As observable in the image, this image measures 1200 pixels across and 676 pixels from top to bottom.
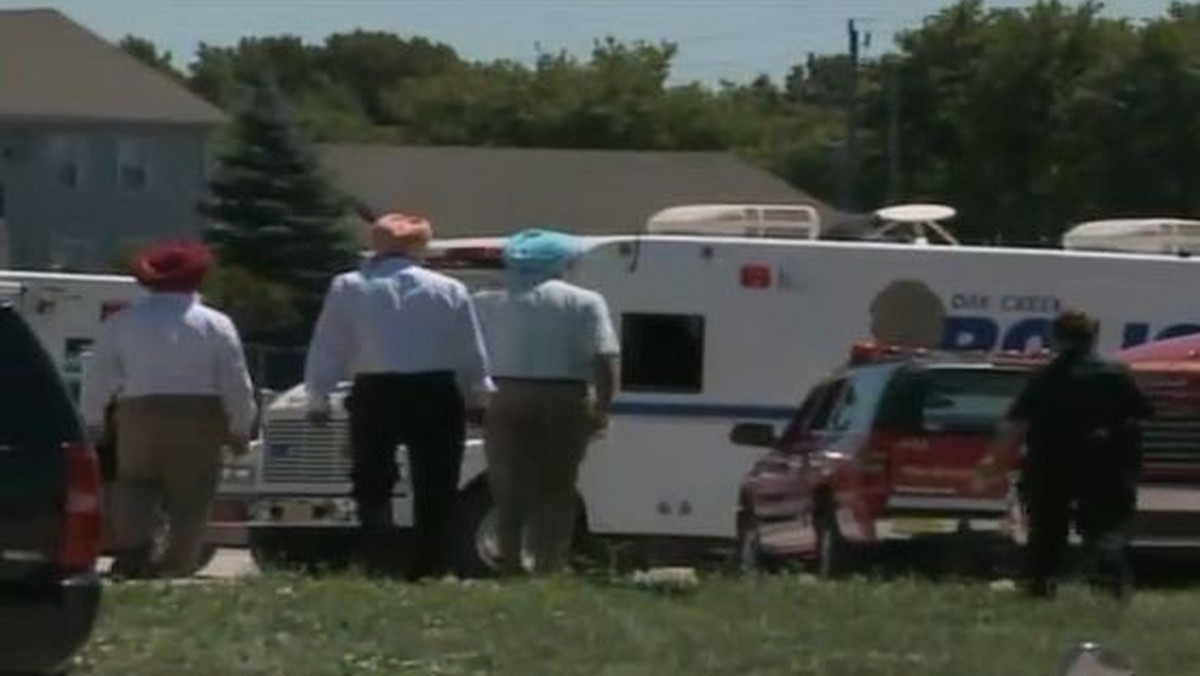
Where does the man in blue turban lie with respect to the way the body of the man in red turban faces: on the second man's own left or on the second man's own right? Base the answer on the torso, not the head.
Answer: on the second man's own right

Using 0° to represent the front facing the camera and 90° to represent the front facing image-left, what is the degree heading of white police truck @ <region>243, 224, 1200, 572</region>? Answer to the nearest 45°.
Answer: approximately 45°

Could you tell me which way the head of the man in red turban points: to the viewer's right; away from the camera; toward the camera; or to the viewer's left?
away from the camera

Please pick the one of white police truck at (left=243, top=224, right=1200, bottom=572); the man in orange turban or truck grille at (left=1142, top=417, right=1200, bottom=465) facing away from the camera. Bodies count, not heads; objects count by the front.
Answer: the man in orange turban

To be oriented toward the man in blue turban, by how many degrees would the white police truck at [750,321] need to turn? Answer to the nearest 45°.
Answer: approximately 45° to its left

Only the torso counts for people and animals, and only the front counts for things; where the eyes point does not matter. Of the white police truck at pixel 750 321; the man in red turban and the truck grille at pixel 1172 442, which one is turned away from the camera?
the man in red turban

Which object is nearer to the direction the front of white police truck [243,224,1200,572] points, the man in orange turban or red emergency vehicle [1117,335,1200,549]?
the man in orange turban

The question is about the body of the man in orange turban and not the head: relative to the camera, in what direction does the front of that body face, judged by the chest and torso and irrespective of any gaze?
away from the camera

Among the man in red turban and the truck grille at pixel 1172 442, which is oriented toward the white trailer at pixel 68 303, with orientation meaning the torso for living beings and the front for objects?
the man in red turban

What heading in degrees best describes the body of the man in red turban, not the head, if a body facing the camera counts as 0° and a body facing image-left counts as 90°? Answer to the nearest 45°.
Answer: approximately 180°

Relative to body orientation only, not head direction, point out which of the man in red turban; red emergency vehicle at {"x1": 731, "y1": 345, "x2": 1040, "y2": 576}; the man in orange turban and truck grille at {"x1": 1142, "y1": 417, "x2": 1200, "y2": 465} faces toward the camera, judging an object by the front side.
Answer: the truck grille

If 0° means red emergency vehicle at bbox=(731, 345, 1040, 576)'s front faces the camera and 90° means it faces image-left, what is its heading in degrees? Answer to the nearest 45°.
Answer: approximately 135°

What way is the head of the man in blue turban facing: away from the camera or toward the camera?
away from the camera

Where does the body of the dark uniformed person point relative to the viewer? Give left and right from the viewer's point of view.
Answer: facing away from the viewer
